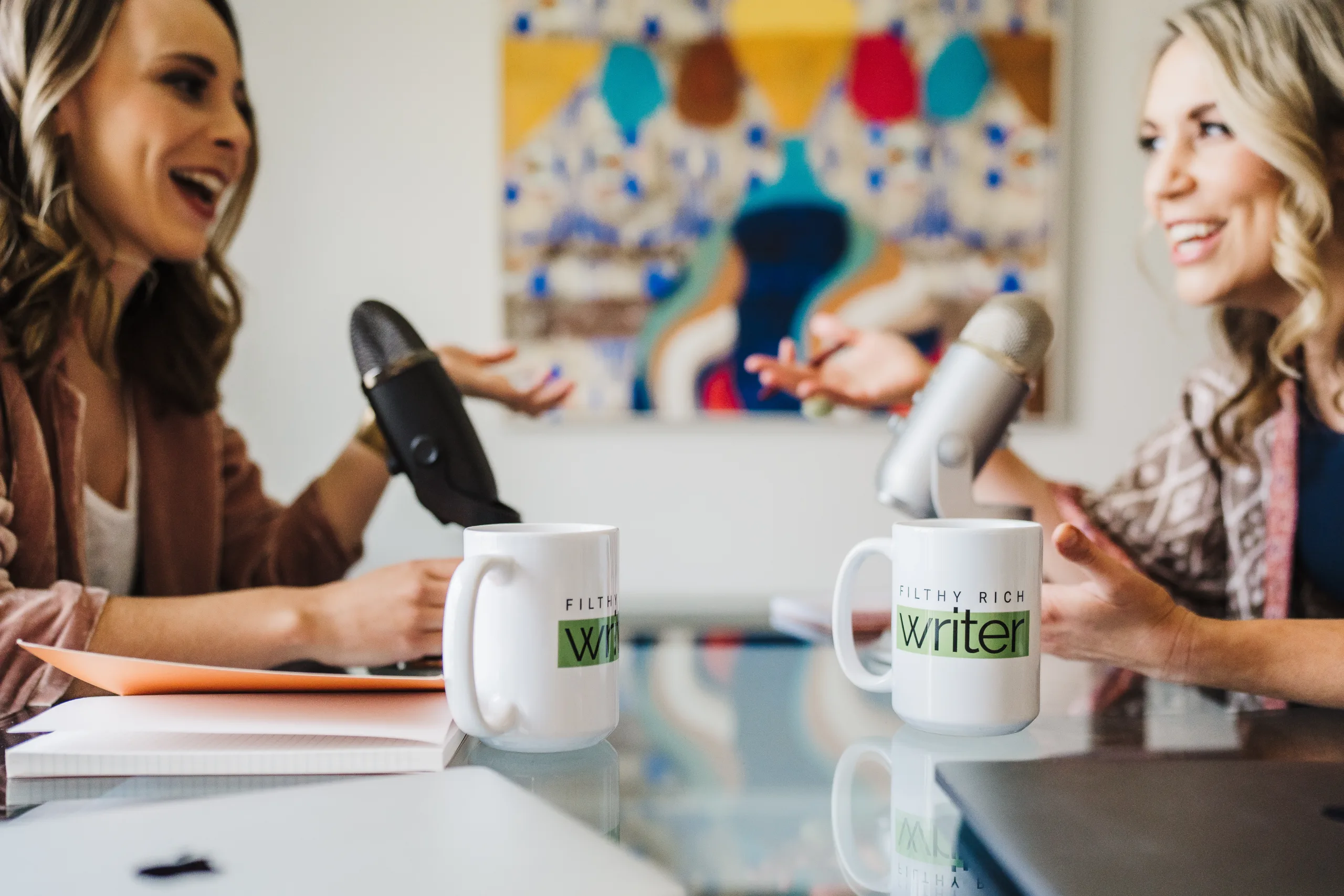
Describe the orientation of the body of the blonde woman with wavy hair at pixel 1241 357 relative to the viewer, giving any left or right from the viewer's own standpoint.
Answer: facing the viewer and to the left of the viewer

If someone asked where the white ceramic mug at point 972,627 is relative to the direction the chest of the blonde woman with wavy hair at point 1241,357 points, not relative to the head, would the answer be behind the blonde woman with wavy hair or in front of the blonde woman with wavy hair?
in front

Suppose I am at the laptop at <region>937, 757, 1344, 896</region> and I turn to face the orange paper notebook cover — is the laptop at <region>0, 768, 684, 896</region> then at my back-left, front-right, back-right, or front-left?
front-left

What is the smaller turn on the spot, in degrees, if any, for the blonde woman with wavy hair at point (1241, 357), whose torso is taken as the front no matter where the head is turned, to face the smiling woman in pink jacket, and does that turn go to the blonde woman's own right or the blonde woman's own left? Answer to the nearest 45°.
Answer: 0° — they already face them

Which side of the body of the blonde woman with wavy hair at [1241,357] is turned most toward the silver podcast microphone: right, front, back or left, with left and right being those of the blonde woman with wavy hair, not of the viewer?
front

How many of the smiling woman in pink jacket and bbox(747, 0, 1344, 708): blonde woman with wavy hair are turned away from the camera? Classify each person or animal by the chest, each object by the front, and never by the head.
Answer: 0

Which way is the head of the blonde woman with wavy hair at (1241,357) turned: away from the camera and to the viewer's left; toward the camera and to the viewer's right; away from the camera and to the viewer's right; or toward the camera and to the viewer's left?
toward the camera and to the viewer's left

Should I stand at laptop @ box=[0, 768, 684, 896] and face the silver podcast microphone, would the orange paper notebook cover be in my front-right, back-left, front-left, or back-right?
front-left

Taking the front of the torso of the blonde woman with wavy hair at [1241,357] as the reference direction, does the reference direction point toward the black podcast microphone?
yes

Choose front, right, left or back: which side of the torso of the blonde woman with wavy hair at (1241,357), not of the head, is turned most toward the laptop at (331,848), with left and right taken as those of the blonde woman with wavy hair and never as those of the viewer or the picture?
front

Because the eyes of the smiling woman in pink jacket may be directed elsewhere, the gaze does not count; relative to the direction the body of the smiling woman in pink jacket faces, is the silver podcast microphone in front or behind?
in front

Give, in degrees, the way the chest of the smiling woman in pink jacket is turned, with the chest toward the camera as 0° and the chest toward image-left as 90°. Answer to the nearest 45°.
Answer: approximately 315°
